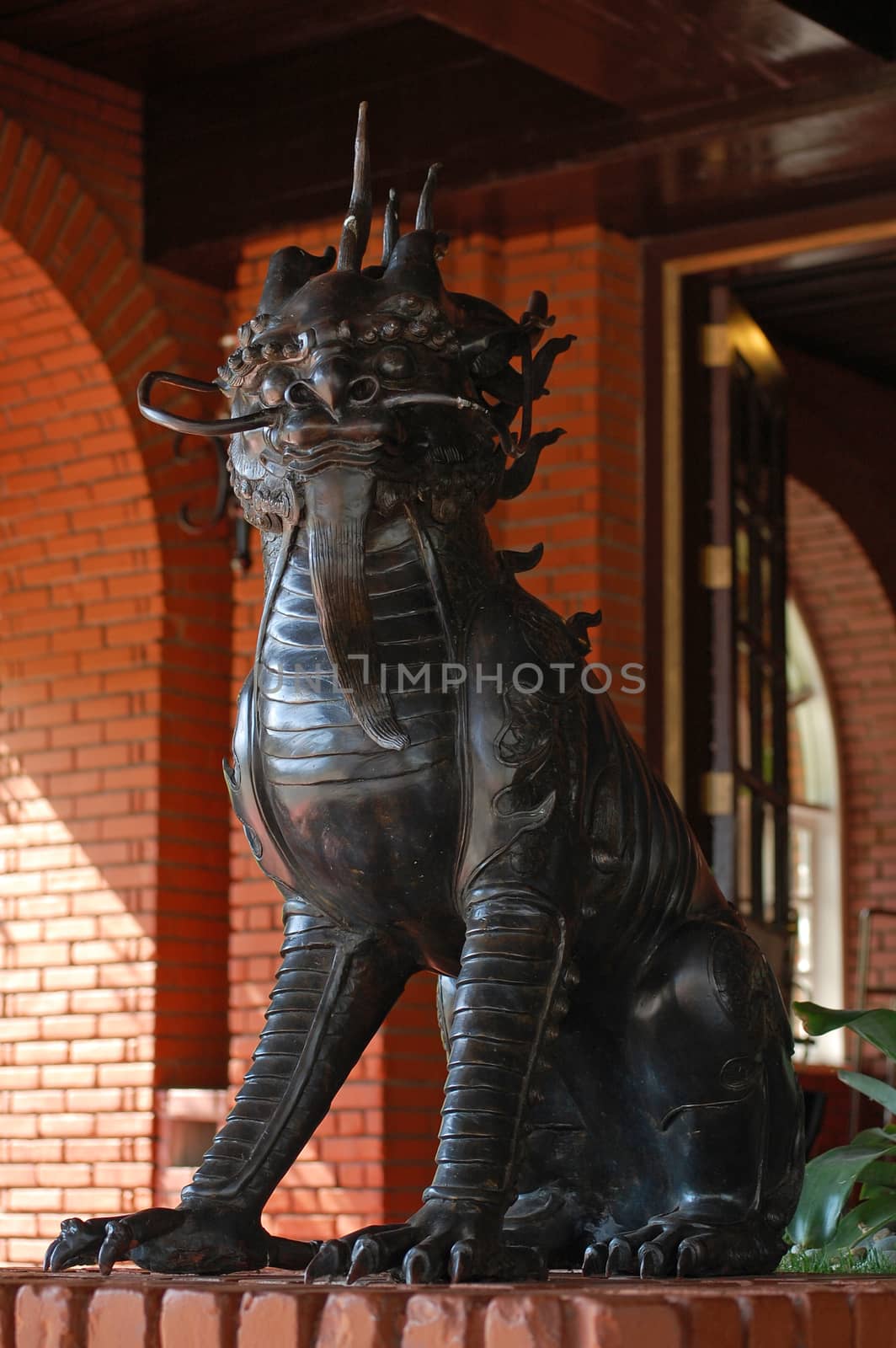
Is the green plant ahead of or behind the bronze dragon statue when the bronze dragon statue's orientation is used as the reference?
behind

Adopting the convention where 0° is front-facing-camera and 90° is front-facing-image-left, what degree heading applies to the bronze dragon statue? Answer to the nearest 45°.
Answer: approximately 45°
